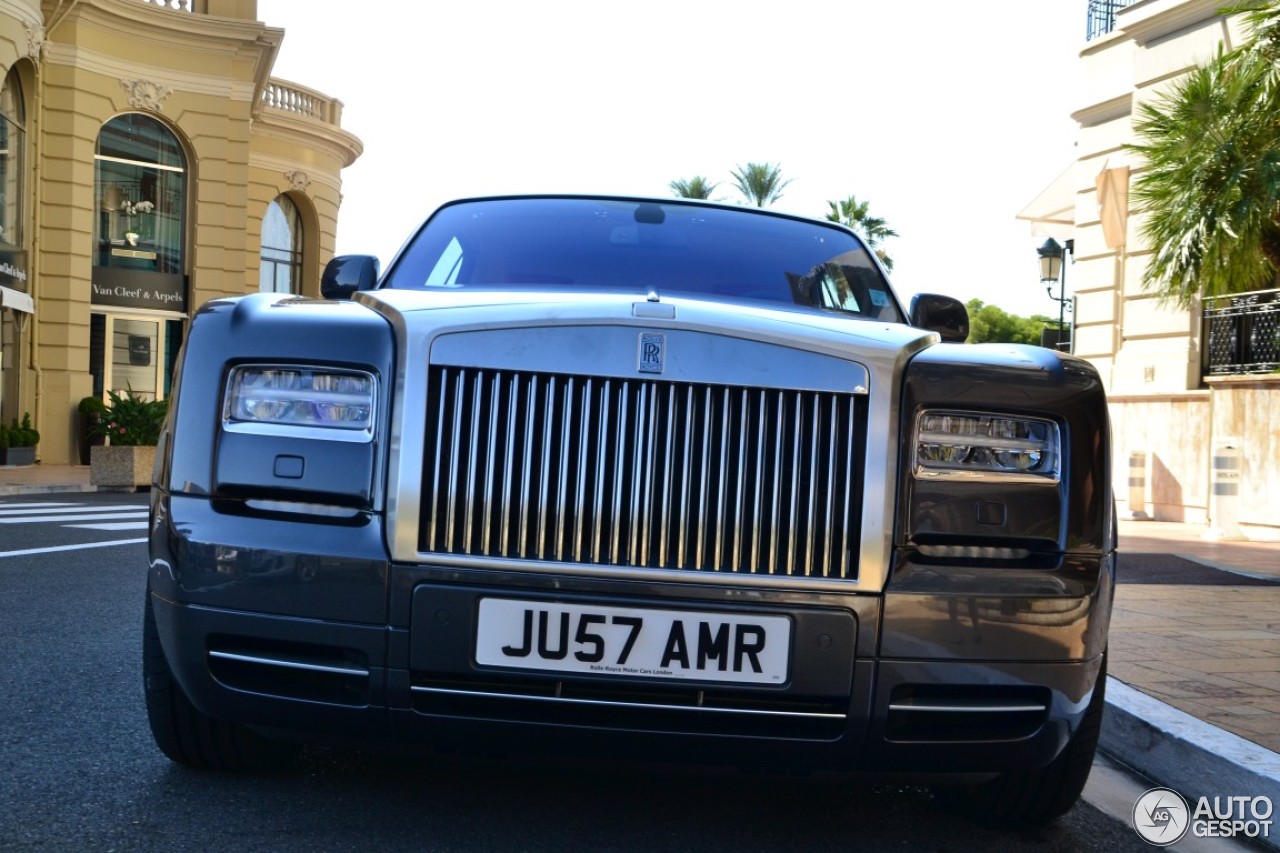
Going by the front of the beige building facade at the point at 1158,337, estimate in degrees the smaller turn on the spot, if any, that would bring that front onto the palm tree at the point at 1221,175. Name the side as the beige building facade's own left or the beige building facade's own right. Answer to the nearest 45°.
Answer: approximately 45° to the beige building facade's own left

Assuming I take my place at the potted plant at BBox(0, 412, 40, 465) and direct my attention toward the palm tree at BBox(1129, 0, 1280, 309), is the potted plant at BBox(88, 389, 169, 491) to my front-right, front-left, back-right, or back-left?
front-right

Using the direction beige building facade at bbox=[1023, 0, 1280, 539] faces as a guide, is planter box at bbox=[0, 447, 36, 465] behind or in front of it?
in front

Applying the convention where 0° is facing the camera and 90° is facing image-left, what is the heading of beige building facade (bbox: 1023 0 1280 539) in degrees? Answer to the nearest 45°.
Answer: approximately 45°

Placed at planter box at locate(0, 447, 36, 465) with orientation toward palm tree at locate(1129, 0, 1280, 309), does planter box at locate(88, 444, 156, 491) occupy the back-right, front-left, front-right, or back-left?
front-right

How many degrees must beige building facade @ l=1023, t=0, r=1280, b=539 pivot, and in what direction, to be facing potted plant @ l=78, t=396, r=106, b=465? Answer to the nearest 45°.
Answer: approximately 45° to its right
